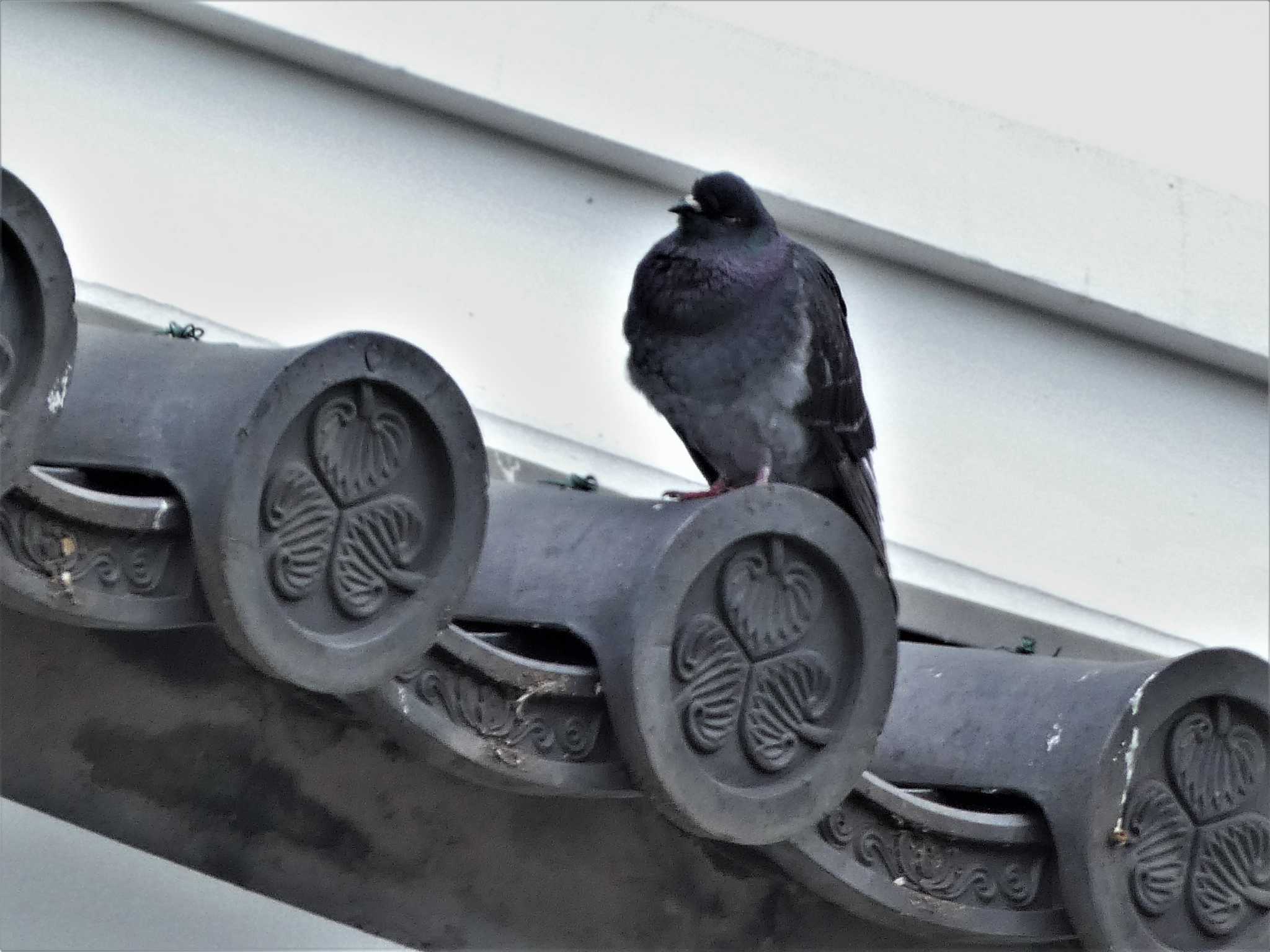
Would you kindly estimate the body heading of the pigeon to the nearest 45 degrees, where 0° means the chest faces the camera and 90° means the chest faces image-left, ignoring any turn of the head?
approximately 45°
